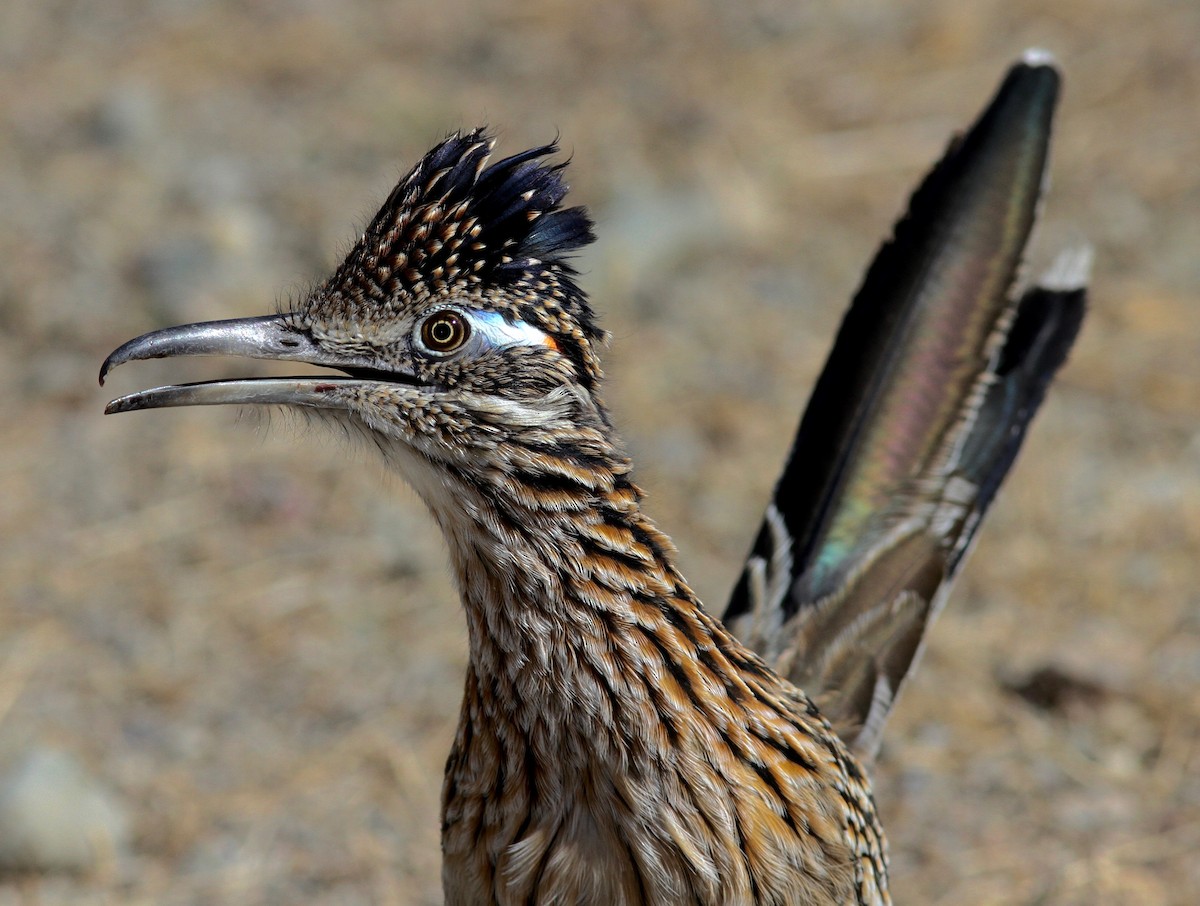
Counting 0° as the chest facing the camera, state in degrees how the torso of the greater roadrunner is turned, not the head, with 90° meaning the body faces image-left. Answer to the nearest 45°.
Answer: approximately 45°
